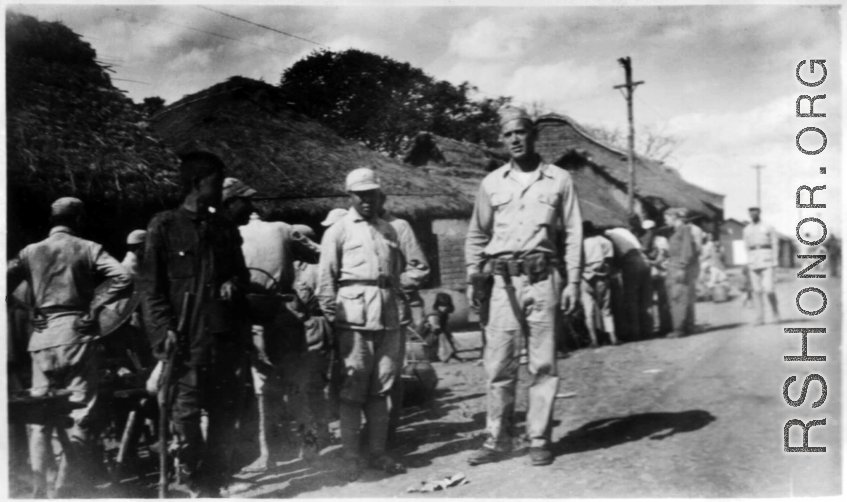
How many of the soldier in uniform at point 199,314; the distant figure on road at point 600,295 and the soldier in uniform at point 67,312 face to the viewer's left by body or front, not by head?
0

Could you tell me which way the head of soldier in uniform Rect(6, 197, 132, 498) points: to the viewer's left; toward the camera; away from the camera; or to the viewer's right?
away from the camera

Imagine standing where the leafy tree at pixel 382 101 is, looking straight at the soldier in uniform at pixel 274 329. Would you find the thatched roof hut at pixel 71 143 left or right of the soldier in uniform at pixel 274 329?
right

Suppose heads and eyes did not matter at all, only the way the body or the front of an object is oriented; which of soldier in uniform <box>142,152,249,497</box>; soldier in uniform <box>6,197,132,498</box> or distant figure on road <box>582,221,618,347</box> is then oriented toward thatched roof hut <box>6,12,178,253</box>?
soldier in uniform <box>6,197,132,498</box>

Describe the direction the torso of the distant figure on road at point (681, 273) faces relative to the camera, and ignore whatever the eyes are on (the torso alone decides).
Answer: to the viewer's left

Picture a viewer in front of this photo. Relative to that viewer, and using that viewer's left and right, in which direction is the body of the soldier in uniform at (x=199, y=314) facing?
facing the viewer and to the right of the viewer

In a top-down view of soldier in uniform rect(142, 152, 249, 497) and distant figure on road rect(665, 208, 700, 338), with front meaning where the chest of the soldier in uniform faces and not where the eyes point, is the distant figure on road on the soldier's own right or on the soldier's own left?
on the soldier's own left

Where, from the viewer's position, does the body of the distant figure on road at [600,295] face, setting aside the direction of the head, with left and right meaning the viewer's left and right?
facing away from the viewer

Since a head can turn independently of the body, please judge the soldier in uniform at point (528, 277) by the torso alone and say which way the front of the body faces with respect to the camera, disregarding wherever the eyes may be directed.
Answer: toward the camera

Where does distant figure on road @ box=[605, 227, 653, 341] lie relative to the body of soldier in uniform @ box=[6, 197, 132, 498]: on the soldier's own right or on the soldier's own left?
on the soldier's own right

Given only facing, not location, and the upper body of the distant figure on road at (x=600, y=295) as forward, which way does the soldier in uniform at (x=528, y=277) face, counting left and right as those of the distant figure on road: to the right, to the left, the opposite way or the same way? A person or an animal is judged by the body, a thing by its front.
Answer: the opposite way

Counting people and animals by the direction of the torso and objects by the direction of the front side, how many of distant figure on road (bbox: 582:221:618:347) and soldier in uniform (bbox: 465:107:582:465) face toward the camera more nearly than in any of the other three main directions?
1
